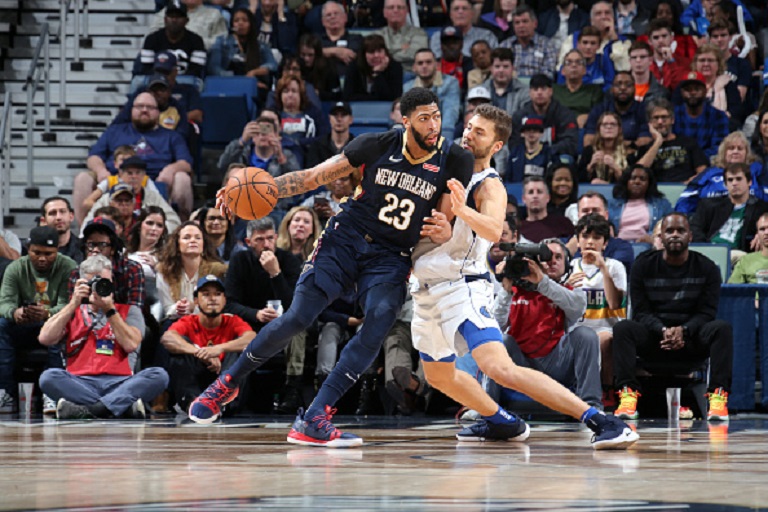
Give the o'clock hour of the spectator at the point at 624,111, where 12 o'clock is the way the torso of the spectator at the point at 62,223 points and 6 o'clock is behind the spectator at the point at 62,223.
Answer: the spectator at the point at 624,111 is roughly at 9 o'clock from the spectator at the point at 62,223.

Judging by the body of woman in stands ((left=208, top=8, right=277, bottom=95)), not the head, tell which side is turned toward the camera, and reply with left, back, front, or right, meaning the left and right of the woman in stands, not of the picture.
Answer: front

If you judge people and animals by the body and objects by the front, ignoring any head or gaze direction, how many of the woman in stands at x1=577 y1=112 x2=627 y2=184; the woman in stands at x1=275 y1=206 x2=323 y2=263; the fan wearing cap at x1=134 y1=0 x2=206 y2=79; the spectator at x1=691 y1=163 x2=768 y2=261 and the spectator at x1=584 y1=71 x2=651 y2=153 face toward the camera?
5

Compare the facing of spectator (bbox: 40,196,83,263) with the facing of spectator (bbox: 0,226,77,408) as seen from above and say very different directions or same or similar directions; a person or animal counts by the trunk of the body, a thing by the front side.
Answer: same or similar directions

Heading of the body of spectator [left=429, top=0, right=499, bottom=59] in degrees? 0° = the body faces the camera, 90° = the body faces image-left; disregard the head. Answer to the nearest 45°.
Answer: approximately 0°

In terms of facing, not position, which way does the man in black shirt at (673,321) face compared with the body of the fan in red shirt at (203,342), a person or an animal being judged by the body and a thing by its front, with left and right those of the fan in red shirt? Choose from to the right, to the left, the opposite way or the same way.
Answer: the same way

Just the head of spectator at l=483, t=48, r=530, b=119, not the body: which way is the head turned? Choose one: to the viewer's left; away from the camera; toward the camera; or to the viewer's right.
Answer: toward the camera

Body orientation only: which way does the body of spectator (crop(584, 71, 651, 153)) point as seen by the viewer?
toward the camera

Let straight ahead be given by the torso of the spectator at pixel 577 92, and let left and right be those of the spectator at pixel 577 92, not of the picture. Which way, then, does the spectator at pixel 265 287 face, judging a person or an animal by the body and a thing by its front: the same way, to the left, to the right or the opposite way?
the same way

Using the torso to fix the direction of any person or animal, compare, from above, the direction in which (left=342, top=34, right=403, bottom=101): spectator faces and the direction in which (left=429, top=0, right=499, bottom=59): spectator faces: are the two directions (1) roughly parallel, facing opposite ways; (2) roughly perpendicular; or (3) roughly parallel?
roughly parallel

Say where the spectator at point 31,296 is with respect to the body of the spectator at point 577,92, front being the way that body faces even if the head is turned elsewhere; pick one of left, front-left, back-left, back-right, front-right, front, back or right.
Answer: front-right

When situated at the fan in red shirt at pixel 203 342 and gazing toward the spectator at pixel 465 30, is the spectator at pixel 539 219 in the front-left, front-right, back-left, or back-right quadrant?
front-right

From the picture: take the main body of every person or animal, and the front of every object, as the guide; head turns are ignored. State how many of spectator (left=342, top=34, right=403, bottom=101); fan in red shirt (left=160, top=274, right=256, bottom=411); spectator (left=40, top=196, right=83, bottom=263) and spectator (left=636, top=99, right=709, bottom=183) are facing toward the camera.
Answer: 4

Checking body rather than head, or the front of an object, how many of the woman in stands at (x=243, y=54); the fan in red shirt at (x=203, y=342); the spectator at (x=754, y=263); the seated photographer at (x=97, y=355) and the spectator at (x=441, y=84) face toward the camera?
5

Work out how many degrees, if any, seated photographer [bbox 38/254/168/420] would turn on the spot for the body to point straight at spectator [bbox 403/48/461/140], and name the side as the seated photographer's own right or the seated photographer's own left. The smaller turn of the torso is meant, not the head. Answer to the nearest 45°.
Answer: approximately 135° to the seated photographer's own left

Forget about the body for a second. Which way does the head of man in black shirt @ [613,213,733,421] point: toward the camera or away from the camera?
toward the camera

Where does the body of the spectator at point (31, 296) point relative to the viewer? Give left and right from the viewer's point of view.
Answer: facing the viewer

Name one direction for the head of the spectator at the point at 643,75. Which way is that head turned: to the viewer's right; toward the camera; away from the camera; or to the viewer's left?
toward the camera

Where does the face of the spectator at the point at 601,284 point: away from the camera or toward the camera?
toward the camera
